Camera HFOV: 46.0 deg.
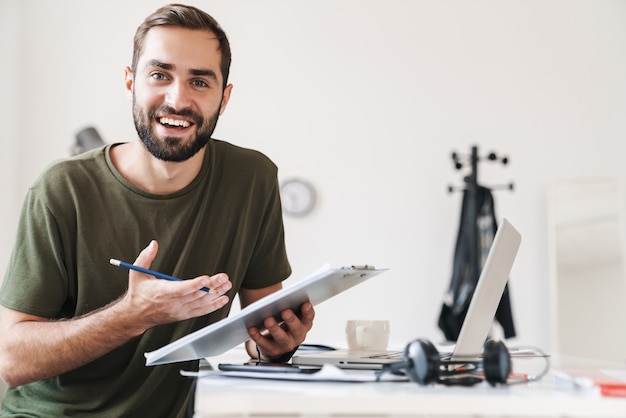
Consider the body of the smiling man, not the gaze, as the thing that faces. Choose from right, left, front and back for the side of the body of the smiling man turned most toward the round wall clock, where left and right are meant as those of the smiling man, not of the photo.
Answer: back

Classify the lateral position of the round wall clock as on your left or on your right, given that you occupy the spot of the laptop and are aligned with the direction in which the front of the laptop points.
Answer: on your right

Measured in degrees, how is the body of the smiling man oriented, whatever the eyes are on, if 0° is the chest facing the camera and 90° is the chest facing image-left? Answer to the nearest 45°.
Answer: approximately 0°

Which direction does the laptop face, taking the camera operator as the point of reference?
facing to the left of the viewer

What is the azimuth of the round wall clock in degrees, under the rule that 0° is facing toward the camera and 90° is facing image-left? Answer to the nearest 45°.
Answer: approximately 0°

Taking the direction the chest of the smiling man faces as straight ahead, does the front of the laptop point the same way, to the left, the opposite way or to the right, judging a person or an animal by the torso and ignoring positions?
to the right

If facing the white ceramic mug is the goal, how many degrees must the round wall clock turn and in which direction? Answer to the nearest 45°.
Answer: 0° — it already faces it
